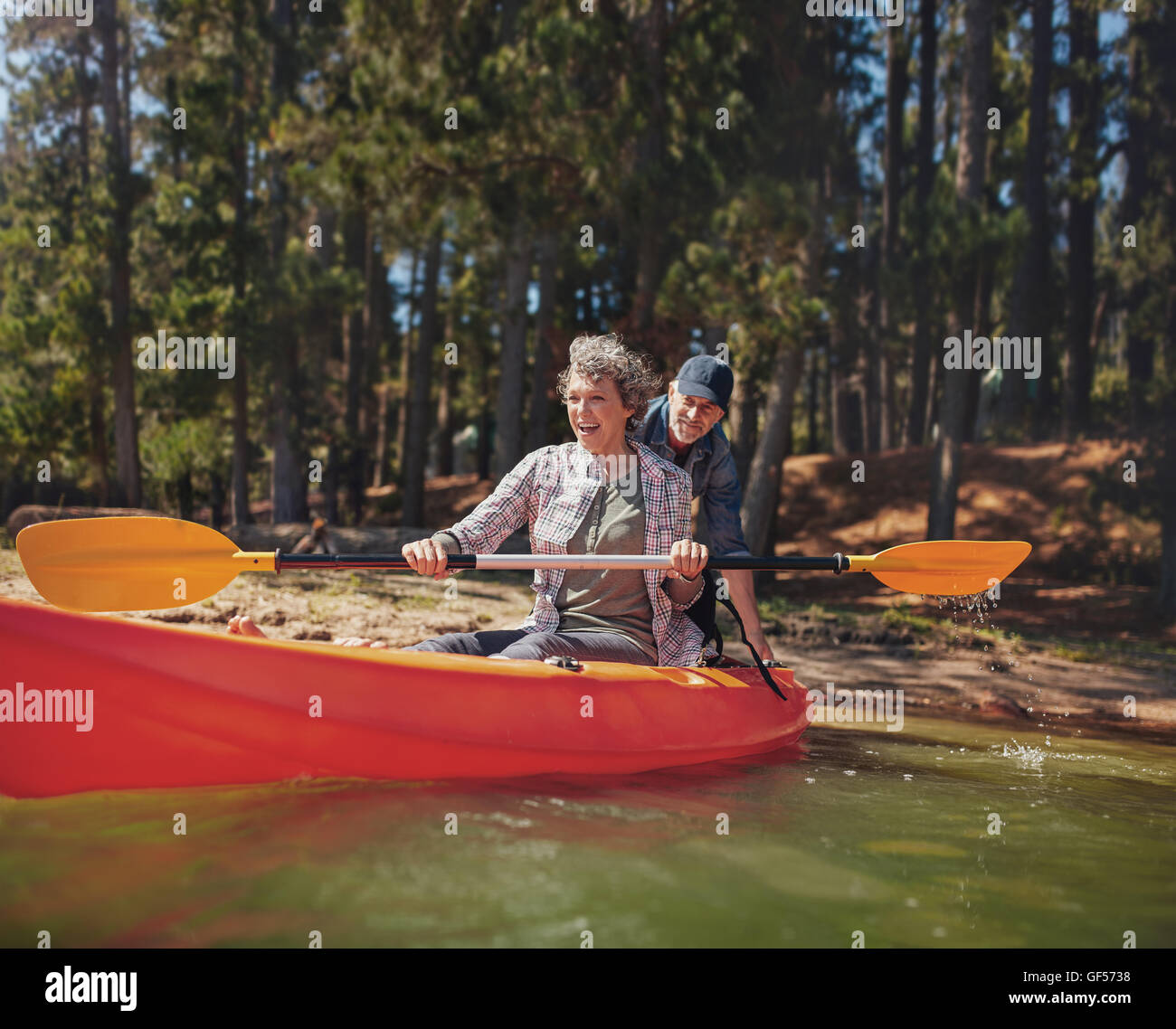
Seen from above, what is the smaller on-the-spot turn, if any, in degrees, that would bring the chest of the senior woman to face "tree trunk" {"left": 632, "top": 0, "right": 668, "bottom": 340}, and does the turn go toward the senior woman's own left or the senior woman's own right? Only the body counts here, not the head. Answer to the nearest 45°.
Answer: approximately 135° to the senior woman's own right

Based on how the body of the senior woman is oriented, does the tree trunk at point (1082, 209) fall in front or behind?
behind

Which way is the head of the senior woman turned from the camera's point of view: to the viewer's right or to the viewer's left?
to the viewer's left

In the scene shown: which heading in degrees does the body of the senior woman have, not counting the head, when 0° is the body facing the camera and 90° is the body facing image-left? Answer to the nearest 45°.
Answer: approximately 45°

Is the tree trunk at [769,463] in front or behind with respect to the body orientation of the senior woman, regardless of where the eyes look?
behind

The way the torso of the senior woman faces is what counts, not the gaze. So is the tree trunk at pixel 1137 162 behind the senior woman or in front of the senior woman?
behind

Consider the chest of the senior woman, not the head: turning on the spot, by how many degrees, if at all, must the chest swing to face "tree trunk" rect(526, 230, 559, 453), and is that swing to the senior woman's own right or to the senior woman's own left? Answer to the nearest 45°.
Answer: approximately 135° to the senior woman's own right

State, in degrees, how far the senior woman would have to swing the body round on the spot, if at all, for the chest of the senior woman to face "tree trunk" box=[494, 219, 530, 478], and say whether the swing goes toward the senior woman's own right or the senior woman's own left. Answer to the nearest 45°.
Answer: approximately 135° to the senior woman's own right

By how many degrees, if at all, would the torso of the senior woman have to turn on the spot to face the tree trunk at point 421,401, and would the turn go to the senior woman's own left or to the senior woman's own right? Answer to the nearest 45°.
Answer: approximately 135° to the senior woman's own right

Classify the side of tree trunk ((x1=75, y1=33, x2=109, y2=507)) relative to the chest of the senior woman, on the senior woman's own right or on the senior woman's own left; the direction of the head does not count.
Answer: on the senior woman's own right

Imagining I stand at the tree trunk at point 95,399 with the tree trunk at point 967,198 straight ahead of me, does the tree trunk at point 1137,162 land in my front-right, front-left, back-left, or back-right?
front-left
